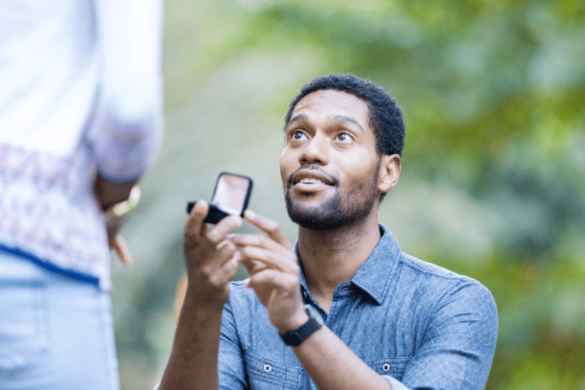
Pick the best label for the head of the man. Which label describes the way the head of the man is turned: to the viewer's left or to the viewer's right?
to the viewer's left
